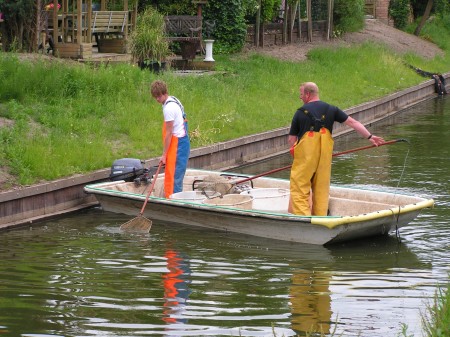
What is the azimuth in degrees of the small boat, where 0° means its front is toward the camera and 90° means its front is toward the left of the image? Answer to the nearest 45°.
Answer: approximately 315°

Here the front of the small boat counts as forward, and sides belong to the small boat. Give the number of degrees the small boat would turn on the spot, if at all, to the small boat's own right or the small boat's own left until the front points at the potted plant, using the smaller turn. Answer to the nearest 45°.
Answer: approximately 135° to the small boat's own left

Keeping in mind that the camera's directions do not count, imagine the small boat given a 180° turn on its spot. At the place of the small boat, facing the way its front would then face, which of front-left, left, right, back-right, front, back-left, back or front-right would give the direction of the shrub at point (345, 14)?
front-right

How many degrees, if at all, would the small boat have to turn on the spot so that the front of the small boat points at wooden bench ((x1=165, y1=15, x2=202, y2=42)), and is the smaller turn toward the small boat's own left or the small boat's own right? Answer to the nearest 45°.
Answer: approximately 135° to the small boat's own left
